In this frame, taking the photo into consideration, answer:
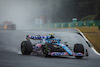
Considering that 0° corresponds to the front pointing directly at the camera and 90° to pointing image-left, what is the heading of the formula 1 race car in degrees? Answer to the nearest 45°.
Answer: approximately 315°
